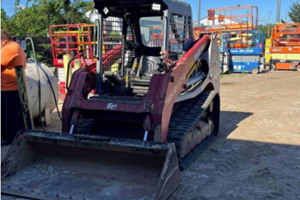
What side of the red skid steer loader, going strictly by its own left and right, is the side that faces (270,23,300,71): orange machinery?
back

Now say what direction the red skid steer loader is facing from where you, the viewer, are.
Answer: facing the viewer and to the left of the viewer

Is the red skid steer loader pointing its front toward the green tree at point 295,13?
no
